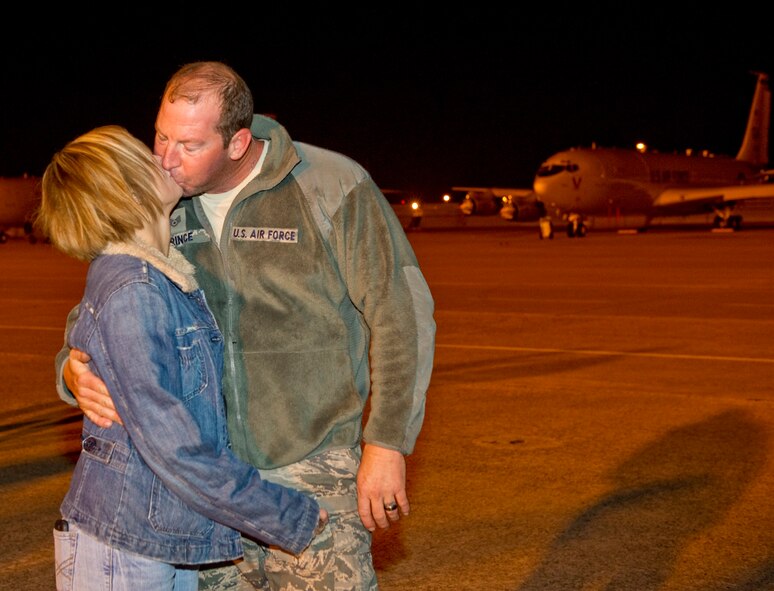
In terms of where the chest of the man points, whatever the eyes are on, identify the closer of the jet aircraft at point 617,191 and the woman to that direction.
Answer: the woman

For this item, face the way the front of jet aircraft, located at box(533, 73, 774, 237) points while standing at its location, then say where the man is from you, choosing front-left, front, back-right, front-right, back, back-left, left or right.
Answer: front-left

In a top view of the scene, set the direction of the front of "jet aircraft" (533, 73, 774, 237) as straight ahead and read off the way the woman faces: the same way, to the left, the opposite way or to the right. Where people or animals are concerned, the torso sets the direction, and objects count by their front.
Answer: the opposite way

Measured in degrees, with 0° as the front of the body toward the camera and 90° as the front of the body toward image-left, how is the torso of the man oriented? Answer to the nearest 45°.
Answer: approximately 45°

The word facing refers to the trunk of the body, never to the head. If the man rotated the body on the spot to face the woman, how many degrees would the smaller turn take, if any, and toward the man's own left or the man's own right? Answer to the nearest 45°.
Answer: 0° — they already face them

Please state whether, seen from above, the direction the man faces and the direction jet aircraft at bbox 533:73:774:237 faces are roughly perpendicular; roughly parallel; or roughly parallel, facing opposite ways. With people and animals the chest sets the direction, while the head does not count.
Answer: roughly parallel

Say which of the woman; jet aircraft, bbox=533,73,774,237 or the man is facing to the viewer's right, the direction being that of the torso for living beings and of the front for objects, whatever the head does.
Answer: the woman

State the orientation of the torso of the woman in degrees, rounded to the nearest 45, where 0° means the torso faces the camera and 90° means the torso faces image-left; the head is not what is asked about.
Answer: approximately 270°

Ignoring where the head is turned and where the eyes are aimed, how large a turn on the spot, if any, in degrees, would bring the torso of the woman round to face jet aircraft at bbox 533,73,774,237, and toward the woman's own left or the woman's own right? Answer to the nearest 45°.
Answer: approximately 45° to the woman's own left

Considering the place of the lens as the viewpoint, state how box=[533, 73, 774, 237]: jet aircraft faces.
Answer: facing the viewer and to the left of the viewer

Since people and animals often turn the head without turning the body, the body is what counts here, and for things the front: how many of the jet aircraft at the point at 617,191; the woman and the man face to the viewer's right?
1

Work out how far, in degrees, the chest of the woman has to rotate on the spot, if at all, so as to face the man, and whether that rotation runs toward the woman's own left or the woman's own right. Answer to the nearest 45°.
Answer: approximately 45° to the woman's own left

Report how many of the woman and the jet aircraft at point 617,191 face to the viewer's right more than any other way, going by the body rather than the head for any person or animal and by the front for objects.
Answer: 1
